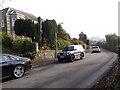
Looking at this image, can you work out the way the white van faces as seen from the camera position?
facing the viewer and to the left of the viewer

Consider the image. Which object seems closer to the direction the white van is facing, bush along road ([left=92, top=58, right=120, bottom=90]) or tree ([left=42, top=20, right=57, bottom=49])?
the bush along road

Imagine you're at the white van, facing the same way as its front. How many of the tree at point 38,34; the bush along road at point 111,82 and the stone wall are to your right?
2

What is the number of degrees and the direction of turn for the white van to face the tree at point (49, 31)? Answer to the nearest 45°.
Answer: approximately 90° to its right

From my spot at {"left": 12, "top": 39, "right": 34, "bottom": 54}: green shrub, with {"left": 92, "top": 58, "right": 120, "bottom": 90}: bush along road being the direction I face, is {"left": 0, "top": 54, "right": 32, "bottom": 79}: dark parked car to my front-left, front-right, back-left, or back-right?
front-right

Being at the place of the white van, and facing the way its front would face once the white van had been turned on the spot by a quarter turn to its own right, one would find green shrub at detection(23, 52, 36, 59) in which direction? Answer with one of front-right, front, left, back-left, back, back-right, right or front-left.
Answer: front-left

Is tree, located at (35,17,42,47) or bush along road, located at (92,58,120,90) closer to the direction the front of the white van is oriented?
the bush along road

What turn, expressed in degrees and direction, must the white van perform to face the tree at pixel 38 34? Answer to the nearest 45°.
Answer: approximately 90° to its right

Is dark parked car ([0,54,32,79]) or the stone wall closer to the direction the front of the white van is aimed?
the dark parked car

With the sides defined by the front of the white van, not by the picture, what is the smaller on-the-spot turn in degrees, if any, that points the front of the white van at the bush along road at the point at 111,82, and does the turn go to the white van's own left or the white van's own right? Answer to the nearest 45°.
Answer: approximately 45° to the white van's own left

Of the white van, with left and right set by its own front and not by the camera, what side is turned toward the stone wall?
right
